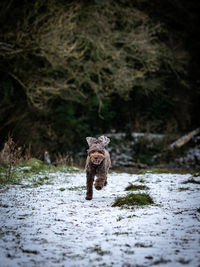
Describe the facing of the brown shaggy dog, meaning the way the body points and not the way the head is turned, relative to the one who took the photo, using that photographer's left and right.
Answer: facing the viewer
